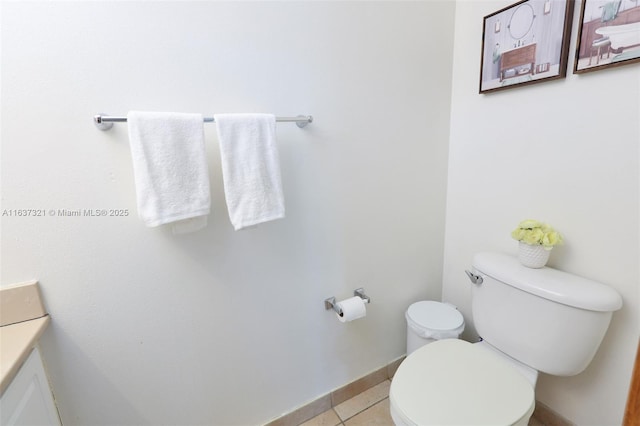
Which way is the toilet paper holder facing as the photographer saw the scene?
facing the viewer and to the right of the viewer

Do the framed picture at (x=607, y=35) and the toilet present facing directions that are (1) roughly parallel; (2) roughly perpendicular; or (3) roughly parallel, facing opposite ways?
roughly parallel

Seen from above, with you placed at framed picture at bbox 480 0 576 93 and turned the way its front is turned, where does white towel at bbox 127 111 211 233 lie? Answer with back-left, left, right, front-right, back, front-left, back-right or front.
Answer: front

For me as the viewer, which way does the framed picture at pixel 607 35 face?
facing the viewer and to the left of the viewer

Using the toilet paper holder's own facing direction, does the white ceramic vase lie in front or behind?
in front

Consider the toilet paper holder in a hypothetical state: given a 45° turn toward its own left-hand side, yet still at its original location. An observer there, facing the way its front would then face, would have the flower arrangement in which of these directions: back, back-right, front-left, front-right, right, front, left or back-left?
front

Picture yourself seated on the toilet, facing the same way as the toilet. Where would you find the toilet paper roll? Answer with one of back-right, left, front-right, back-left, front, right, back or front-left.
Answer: front-right

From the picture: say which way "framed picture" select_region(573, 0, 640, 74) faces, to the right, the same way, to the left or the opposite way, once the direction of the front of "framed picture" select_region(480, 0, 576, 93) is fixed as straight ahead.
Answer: the same way

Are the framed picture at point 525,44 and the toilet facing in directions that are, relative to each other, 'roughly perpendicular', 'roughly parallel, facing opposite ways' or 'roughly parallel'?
roughly parallel

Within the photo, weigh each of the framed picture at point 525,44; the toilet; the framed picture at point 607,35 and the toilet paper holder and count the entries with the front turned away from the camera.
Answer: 0

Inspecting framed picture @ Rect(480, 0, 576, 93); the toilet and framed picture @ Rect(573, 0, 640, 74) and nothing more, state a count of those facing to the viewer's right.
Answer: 0
